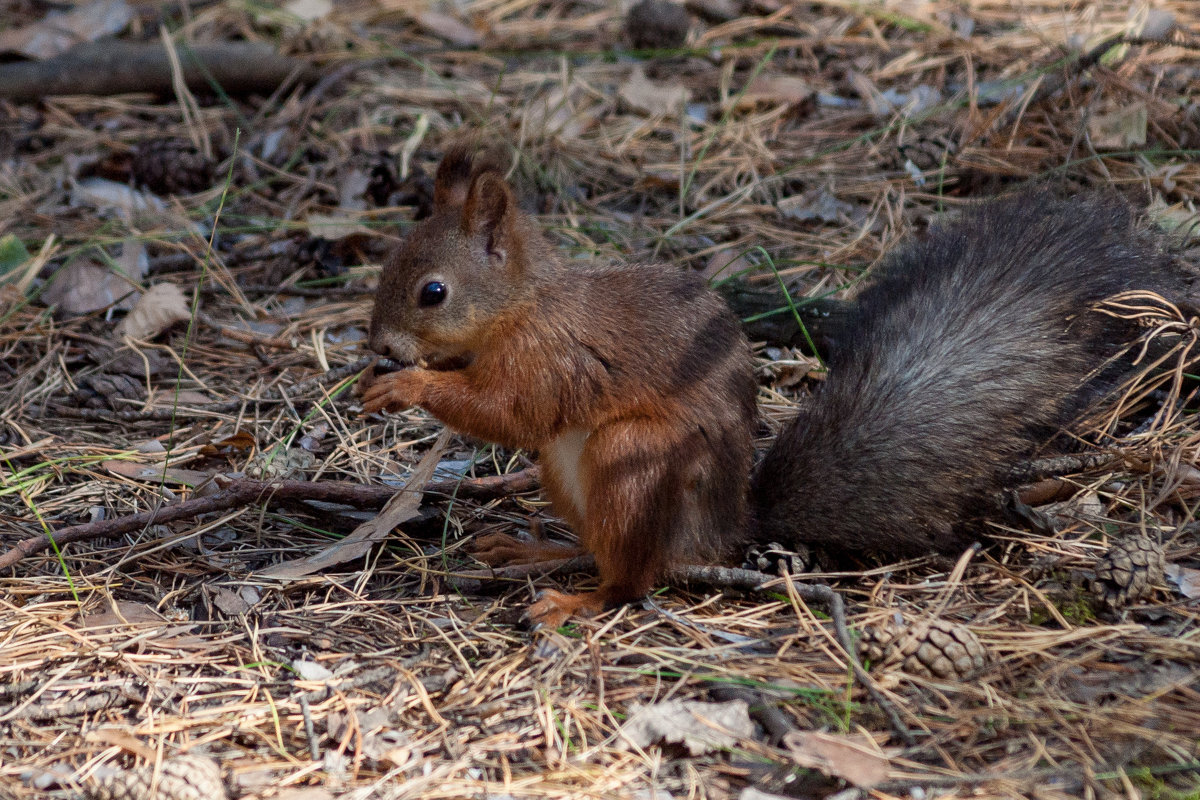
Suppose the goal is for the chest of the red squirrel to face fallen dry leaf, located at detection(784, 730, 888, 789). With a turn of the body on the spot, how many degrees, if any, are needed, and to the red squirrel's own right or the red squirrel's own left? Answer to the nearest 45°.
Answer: approximately 90° to the red squirrel's own left

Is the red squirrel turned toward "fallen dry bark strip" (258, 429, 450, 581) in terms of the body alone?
yes

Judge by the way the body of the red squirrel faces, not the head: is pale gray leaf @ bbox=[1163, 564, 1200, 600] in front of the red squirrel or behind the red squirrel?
behind

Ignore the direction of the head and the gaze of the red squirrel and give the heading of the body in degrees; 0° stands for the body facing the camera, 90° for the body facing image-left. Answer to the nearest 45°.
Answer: approximately 90°

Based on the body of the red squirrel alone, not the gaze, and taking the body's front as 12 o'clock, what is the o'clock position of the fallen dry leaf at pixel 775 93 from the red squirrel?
The fallen dry leaf is roughly at 3 o'clock from the red squirrel.

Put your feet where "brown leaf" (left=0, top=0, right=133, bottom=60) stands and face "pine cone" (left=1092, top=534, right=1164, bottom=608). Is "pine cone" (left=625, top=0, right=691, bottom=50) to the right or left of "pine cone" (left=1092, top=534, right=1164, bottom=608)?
left

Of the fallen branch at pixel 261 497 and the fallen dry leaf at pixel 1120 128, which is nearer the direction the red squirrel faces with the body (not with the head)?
the fallen branch

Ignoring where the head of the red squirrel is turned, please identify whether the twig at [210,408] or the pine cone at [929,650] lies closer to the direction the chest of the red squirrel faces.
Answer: the twig
